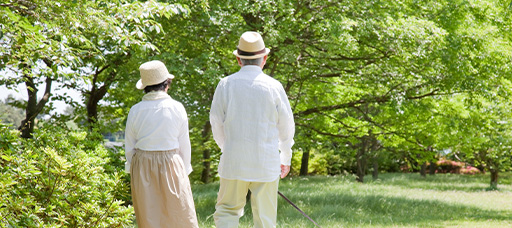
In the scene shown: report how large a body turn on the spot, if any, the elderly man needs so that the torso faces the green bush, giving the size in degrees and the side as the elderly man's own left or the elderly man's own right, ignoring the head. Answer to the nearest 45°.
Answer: approximately 45° to the elderly man's own left

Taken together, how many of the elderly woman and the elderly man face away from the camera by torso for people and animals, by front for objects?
2

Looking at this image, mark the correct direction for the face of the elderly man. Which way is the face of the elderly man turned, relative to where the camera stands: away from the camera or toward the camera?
away from the camera

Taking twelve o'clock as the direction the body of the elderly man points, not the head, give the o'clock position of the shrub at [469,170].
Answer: The shrub is roughly at 1 o'clock from the elderly man.

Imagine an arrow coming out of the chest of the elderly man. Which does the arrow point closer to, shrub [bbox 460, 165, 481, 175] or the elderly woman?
the shrub

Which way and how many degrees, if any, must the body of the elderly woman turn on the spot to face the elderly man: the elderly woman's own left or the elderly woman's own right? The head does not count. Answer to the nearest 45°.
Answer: approximately 135° to the elderly woman's own right

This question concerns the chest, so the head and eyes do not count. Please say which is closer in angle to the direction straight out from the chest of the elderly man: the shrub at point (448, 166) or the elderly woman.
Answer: the shrub

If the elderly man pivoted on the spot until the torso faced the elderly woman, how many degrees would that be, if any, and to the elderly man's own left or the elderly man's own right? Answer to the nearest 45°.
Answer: approximately 45° to the elderly man's own left

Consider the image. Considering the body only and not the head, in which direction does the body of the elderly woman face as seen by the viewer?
away from the camera

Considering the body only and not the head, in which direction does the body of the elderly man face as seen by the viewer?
away from the camera

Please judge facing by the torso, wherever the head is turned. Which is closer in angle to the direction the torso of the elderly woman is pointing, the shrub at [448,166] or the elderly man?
the shrub
